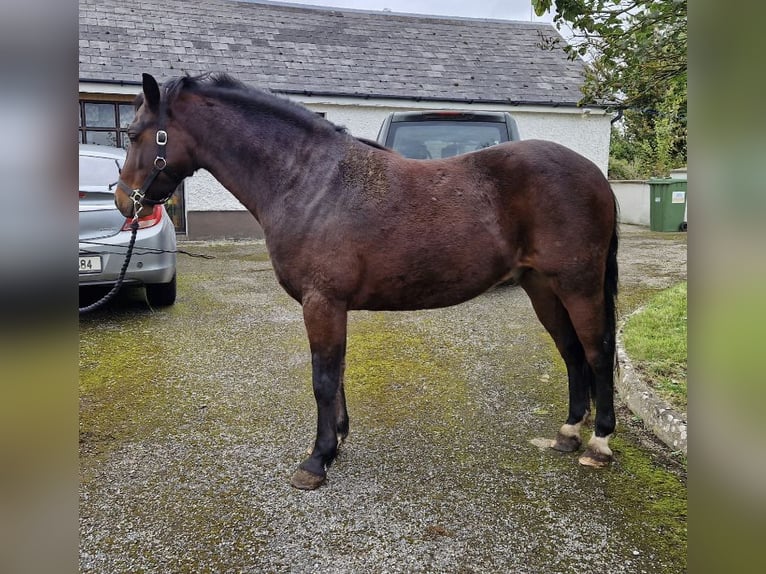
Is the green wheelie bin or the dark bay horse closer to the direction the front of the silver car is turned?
the green wheelie bin

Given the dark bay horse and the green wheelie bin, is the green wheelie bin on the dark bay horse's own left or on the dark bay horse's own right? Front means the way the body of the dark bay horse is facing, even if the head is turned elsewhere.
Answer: on the dark bay horse's own right

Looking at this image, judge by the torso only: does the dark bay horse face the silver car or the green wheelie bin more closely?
the silver car

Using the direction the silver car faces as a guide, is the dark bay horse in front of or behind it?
behind

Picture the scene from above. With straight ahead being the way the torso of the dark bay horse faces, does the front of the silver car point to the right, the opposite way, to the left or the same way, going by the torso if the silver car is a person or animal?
to the right

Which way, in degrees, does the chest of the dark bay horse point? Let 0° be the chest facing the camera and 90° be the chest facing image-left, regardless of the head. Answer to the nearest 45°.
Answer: approximately 90°

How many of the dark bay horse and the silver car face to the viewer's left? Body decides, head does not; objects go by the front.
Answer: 1

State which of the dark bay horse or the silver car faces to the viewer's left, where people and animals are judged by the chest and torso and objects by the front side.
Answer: the dark bay horse

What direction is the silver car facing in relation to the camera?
away from the camera
